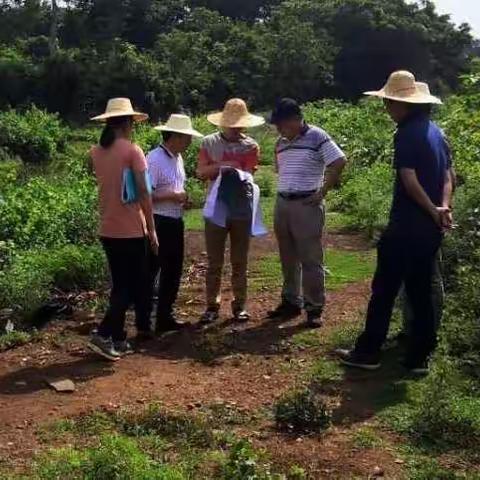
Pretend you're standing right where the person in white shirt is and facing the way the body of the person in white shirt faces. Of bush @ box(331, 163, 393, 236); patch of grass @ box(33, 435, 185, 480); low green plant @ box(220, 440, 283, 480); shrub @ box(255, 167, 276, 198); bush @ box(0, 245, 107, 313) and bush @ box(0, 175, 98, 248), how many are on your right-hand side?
2

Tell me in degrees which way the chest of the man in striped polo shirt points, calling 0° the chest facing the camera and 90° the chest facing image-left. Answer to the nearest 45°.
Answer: approximately 45°

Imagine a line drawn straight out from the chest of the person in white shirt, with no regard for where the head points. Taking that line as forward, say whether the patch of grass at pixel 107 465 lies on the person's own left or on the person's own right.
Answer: on the person's own right

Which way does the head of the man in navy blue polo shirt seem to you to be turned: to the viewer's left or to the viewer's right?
to the viewer's left

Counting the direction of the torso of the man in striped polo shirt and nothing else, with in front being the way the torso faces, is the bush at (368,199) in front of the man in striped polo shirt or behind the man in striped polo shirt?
behind

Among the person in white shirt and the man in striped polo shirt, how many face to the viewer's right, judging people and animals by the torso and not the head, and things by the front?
1

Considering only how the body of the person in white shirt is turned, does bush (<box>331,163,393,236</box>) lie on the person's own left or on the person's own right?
on the person's own left

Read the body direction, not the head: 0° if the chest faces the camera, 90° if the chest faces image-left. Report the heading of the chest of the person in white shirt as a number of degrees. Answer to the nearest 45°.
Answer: approximately 270°

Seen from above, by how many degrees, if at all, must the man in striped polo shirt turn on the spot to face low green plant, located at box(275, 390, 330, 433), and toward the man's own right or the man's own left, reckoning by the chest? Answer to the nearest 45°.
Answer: approximately 45° to the man's own left

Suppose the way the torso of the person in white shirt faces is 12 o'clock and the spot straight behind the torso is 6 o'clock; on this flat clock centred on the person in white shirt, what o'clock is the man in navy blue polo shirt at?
The man in navy blue polo shirt is roughly at 1 o'clock from the person in white shirt.

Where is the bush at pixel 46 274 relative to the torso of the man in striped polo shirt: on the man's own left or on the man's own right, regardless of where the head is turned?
on the man's own right

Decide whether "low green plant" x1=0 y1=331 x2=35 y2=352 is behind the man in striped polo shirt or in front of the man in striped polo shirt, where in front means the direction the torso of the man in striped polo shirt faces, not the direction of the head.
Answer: in front

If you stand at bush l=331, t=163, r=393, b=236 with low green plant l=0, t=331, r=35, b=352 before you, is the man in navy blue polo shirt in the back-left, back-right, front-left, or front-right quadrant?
front-left

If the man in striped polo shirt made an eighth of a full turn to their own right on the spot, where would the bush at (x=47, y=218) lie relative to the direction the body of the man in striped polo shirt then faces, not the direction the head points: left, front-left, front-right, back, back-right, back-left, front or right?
front-right
